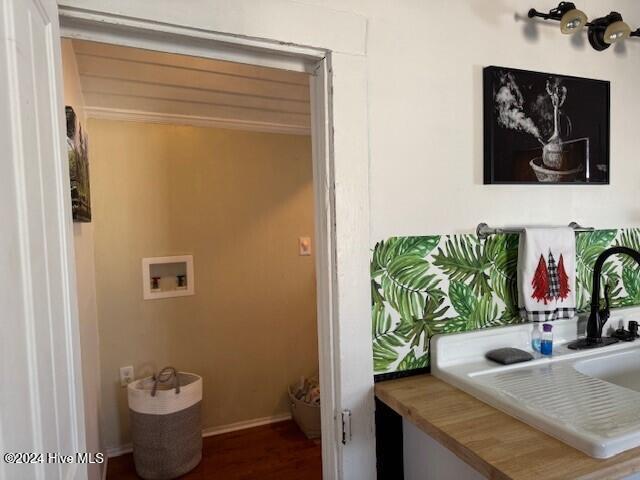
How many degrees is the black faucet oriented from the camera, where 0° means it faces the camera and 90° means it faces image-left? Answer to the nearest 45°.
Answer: approximately 315°

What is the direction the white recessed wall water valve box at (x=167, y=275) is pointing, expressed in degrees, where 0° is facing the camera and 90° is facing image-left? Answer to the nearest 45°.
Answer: approximately 0°

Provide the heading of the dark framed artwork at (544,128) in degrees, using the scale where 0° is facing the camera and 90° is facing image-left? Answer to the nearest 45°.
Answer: approximately 315°

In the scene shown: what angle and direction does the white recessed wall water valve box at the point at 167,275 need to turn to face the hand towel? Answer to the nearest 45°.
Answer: approximately 45° to its left

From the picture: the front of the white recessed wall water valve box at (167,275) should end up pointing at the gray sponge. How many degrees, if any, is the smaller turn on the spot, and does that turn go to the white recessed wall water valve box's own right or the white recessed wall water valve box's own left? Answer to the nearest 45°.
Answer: approximately 45° to the white recessed wall water valve box's own left

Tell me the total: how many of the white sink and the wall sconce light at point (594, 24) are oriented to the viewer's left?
0
